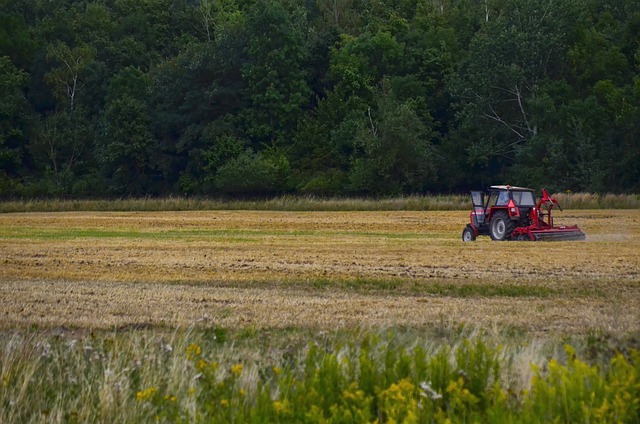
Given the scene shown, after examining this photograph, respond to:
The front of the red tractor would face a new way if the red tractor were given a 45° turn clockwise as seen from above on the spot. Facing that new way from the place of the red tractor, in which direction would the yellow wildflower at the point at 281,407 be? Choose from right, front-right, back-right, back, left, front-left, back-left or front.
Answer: back

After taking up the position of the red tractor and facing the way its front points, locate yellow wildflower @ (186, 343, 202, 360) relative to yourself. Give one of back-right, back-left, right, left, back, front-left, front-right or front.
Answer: back-left

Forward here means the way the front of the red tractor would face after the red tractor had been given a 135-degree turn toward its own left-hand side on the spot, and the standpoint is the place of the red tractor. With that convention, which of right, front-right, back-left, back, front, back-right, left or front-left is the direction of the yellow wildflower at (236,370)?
front

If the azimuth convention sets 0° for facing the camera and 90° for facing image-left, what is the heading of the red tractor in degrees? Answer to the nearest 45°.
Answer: approximately 135°

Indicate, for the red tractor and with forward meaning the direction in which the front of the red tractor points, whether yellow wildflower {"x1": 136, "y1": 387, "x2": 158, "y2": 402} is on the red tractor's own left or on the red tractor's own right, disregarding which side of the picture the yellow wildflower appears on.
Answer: on the red tractor's own left
